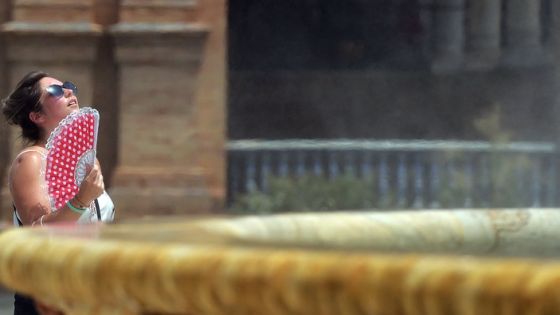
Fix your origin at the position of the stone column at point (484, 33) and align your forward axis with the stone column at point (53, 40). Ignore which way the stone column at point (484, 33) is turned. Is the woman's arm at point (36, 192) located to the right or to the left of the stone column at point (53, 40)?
left

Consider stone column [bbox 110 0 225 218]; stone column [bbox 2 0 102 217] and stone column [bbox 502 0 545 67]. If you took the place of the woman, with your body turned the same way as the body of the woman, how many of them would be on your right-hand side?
0

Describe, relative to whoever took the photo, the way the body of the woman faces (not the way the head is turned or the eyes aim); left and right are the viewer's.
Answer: facing to the right of the viewer

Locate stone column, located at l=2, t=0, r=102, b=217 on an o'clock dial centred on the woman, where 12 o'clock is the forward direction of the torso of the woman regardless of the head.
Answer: The stone column is roughly at 9 o'clock from the woman.

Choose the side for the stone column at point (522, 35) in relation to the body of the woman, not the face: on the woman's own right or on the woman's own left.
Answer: on the woman's own left

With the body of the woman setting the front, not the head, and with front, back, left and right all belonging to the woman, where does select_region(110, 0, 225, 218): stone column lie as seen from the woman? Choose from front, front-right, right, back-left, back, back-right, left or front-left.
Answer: left

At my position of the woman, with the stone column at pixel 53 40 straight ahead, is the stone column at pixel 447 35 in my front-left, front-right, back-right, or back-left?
front-right

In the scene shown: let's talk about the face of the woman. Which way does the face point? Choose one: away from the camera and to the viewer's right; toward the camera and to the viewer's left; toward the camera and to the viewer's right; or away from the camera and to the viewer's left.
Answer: toward the camera and to the viewer's right

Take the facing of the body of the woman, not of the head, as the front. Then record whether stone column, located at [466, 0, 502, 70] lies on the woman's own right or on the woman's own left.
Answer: on the woman's own left
